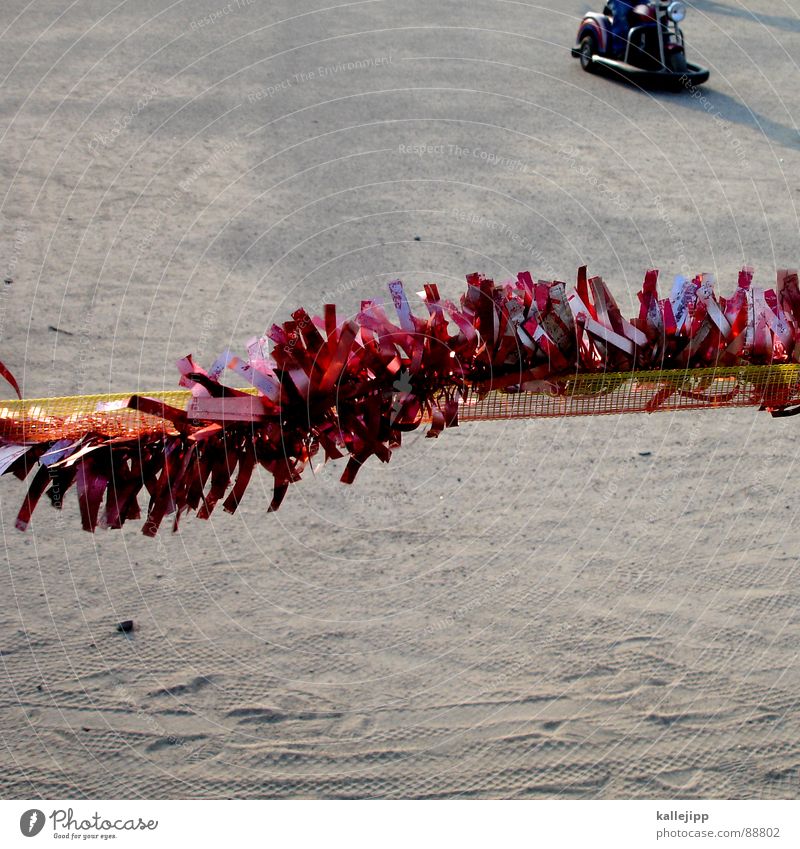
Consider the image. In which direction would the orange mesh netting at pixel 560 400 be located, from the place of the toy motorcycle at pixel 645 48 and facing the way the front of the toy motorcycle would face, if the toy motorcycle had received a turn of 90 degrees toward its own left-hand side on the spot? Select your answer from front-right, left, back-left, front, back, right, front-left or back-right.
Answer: back-right

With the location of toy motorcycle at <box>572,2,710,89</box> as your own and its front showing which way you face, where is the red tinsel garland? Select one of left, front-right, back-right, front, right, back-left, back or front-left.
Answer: front-right

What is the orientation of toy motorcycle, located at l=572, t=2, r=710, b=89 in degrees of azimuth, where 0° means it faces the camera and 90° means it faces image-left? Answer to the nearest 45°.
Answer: approximately 315°
